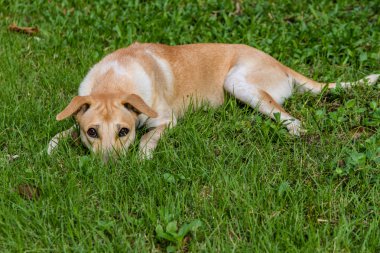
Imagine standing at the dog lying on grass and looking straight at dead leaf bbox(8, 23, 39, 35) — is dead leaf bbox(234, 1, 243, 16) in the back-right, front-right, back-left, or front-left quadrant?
front-right

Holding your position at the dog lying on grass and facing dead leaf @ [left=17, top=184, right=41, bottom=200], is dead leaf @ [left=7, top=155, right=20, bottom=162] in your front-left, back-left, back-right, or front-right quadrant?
front-right

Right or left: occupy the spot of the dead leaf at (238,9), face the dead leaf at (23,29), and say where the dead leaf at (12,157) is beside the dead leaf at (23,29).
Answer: left

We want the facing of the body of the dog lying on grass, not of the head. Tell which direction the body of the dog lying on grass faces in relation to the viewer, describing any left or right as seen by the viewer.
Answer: facing the viewer and to the left of the viewer

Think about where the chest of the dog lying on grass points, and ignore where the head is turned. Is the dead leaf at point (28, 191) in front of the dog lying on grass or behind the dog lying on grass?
in front

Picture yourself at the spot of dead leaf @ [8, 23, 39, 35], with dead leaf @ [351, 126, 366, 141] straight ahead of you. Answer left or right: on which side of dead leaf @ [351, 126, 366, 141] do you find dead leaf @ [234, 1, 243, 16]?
left

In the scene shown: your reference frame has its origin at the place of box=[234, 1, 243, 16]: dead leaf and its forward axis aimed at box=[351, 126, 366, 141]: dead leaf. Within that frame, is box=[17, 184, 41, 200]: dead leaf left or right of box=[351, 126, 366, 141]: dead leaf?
right

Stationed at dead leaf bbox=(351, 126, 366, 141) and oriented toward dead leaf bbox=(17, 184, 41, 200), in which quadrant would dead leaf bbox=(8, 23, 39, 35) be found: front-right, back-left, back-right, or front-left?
front-right

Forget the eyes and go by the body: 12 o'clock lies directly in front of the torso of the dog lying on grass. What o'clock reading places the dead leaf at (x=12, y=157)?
The dead leaf is roughly at 12 o'clock from the dog lying on grass.

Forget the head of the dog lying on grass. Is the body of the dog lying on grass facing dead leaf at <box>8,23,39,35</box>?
no

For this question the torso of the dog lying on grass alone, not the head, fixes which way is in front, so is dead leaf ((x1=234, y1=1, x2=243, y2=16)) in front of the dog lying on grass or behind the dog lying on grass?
behind

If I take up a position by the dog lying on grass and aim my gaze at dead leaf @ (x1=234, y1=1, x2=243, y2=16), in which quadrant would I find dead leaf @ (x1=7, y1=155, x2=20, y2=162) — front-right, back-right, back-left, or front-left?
back-left
